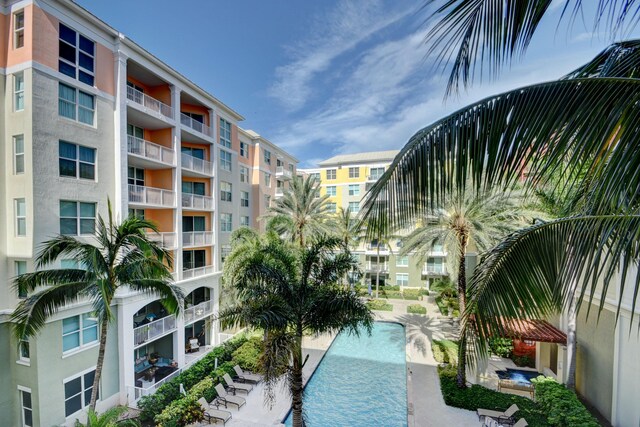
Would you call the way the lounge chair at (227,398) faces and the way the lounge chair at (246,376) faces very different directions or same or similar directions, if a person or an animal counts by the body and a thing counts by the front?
same or similar directions

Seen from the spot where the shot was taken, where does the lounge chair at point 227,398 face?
facing the viewer and to the right of the viewer

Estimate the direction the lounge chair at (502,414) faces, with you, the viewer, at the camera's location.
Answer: facing to the left of the viewer

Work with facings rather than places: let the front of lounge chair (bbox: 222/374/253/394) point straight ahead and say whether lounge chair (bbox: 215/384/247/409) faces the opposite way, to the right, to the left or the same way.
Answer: the same way

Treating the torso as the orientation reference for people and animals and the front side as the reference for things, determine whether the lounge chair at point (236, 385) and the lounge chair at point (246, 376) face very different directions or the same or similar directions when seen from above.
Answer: same or similar directions

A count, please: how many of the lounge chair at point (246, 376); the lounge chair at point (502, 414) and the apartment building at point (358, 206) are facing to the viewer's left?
1

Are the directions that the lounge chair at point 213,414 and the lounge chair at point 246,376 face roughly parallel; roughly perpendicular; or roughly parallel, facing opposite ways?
roughly parallel

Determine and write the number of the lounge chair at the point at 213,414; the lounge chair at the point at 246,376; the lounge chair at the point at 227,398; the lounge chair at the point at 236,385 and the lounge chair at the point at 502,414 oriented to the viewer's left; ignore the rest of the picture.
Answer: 1

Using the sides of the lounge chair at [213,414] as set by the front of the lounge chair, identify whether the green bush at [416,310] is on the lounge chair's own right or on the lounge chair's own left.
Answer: on the lounge chair's own left

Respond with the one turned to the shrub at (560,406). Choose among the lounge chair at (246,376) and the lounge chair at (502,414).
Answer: the lounge chair at (246,376)

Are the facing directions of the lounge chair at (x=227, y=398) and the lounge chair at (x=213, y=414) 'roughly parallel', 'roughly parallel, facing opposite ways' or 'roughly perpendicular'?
roughly parallel

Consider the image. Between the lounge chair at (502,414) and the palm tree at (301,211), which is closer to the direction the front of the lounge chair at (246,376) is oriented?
the lounge chair

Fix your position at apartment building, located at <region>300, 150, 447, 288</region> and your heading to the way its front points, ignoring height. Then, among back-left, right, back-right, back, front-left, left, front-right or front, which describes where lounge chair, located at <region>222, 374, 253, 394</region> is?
front

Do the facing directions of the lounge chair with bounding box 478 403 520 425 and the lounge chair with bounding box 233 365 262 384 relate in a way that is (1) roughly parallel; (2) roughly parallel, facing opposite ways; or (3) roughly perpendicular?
roughly parallel, facing opposite ways

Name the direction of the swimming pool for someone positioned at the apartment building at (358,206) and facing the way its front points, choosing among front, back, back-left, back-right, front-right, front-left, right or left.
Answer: front

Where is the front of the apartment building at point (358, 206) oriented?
toward the camera

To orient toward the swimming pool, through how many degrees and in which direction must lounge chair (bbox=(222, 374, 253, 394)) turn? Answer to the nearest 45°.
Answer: approximately 45° to its left
